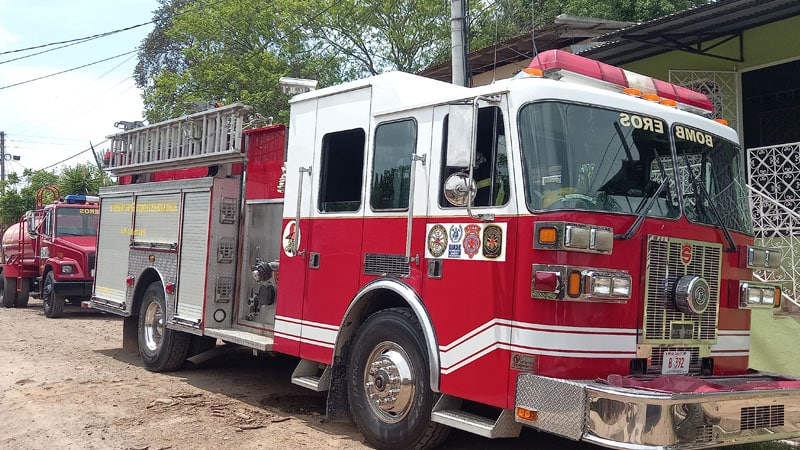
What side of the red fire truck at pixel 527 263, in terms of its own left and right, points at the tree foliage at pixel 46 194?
back

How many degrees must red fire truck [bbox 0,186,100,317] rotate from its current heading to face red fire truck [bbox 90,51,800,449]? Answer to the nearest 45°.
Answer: approximately 45° to its right

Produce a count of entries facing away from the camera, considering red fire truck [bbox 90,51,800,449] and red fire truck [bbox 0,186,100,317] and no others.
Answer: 0

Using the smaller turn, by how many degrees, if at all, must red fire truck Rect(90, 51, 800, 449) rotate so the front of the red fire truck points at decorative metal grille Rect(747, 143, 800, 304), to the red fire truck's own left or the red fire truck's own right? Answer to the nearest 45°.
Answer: approximately 90° to the red fire truck's own left

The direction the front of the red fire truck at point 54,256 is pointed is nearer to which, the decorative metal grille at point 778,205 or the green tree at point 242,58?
the decorative metal grille

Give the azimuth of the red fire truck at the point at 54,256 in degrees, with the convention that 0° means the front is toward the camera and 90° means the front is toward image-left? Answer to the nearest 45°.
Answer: approximately 315°

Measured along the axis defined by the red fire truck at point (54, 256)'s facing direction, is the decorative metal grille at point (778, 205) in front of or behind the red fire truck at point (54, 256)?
in front

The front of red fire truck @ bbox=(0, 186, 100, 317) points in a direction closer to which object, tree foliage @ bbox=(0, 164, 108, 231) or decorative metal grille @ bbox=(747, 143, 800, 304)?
the decorative metal grille

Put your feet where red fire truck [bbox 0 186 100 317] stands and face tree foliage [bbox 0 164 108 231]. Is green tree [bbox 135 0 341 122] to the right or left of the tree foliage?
right

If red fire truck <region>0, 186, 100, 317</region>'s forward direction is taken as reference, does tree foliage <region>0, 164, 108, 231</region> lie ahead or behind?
behind

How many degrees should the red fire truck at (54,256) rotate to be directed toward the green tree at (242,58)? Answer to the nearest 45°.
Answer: approximately 90° to its left
